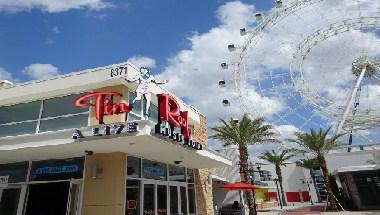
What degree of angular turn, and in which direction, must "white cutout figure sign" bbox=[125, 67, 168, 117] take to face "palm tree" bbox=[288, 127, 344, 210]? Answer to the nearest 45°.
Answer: approximately 135° to its left

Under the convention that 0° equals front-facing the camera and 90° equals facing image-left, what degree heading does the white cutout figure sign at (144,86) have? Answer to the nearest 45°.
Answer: approximately 0°

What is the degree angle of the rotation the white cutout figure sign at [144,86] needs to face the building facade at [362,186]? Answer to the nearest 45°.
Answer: approximately 135° to its left

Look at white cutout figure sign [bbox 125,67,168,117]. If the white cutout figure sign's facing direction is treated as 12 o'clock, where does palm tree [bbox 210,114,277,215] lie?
The palm tree is roughly at 7 o'clock from the white cutout figure sign.
